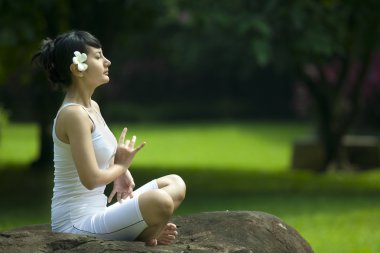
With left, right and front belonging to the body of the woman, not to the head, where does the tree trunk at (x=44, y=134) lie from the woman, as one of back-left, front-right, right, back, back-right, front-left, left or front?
left

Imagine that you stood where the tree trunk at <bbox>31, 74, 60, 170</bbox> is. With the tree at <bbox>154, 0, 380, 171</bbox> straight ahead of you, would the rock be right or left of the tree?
right

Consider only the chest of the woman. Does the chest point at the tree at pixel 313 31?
no

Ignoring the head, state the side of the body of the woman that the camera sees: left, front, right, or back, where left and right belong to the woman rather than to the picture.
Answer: right

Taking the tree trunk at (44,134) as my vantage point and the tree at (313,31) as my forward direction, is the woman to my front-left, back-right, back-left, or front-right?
front-right

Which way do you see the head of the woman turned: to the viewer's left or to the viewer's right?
to the viewer's right

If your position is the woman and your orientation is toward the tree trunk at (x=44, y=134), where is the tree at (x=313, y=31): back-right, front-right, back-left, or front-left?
front-right
